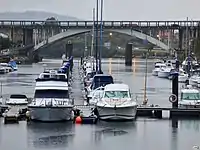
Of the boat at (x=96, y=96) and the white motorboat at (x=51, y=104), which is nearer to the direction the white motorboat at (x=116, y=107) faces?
the white motorboat

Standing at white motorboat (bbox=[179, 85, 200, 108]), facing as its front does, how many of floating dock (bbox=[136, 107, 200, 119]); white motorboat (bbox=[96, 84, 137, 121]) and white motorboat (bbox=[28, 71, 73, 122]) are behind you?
0

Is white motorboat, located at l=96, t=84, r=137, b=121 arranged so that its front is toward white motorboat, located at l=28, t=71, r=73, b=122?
no

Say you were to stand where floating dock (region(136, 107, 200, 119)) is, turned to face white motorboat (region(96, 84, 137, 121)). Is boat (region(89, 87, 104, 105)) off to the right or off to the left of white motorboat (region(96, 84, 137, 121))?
right

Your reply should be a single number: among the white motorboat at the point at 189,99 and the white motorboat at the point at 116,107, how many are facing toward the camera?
2

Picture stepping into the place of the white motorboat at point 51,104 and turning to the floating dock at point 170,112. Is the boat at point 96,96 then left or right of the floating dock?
left

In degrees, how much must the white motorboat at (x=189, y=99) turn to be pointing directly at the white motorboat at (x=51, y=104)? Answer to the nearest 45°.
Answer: approximately 45° to its right

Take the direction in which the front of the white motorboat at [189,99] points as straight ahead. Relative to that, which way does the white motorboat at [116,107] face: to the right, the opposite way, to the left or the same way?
the same way

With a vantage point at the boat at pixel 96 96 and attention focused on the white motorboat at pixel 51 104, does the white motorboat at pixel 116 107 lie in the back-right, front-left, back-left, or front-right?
front-left

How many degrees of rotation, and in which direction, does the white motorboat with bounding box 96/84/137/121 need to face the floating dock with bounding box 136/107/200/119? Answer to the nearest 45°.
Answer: approximately 135° to its left

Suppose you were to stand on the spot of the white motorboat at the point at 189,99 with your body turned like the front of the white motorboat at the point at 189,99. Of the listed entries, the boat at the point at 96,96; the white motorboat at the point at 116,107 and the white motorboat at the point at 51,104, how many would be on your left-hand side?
0

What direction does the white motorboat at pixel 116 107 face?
toward the camera

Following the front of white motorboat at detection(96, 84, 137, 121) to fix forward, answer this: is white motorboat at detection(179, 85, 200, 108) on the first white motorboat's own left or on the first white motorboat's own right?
on the first white motorboat's own left

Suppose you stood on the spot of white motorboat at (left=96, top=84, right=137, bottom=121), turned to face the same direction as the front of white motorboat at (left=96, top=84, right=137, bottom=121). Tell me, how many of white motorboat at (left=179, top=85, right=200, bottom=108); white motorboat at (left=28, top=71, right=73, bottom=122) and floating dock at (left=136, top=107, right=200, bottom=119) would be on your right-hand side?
1

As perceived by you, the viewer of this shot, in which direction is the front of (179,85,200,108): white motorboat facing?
facing the viewer
